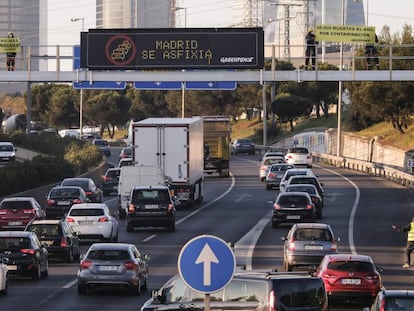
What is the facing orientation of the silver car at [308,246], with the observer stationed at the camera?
facing away from the viewer

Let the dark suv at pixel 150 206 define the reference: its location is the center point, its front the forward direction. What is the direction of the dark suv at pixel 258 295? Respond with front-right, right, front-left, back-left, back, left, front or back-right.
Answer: back

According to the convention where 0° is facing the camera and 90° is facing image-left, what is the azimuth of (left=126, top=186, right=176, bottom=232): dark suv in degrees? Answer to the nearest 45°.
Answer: approximately 180°

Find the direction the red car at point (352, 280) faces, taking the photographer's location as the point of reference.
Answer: facing away from the viewer

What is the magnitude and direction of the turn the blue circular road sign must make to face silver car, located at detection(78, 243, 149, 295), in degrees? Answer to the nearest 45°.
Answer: approximately 180°

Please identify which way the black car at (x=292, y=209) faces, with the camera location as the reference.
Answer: facing away from the viewer

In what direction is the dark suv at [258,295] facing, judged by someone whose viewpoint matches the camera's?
facing away from the viewer and to the left of the viewer

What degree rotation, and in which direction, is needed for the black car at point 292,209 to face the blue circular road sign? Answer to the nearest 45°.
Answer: approximately 180°

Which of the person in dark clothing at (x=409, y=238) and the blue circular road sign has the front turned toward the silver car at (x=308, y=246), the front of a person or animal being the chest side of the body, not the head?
the person in dark clothing

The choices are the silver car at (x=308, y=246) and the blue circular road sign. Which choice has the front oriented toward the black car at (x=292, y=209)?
the silver car

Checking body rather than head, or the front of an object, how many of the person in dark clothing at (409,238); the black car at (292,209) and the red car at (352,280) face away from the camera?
2

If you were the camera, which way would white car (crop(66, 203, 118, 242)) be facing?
facing away from the viewer and to the right of the viewer

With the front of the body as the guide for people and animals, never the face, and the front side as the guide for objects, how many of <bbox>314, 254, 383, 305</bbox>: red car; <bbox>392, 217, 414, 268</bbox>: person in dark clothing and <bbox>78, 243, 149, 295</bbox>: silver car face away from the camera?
2

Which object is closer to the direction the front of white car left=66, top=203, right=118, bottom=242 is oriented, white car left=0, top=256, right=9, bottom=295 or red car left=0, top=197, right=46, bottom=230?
the red car

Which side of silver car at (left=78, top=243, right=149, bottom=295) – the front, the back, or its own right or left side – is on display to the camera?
back
